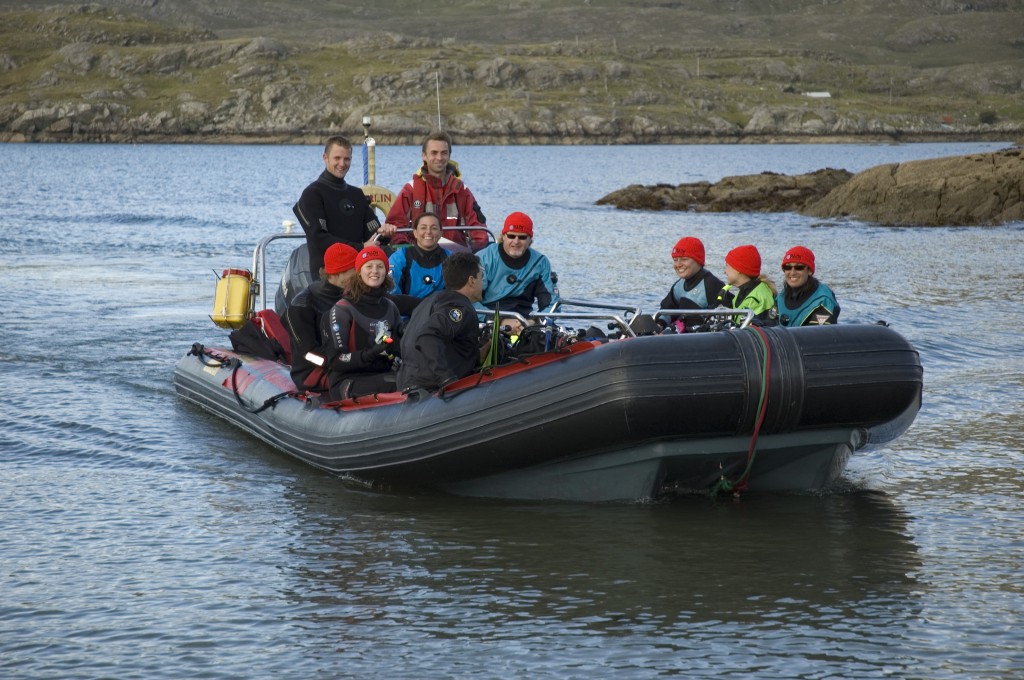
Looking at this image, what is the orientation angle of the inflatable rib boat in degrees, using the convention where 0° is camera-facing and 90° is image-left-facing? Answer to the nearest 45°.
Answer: approximately 315°

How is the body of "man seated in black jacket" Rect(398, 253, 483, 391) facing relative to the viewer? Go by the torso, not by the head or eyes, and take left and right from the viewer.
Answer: facing away from the viewer and to the right of the viewer

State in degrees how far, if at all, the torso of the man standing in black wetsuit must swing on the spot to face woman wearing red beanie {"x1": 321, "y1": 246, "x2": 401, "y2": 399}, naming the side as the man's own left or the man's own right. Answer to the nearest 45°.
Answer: approximately 45° to the man's own right

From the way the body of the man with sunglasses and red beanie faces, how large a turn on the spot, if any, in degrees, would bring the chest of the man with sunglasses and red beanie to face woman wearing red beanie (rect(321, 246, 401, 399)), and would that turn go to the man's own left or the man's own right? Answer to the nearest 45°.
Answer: approximately 45° to the man's own right

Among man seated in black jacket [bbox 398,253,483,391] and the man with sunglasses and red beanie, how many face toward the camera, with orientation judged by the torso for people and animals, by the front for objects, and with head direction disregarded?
1

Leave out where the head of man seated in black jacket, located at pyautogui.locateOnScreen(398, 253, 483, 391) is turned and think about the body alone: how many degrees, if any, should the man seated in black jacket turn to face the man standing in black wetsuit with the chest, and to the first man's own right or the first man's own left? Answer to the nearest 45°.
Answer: approximately 45° to the first man's own left

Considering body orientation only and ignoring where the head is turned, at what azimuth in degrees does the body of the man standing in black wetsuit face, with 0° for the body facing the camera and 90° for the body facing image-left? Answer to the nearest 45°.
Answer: approximately 315°

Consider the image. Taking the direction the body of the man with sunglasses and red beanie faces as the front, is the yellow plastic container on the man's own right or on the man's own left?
on the man's own right

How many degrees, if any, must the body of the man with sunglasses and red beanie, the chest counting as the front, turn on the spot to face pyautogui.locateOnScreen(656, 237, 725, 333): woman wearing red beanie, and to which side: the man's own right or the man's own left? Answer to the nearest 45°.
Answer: approximately 90° to the man's own left

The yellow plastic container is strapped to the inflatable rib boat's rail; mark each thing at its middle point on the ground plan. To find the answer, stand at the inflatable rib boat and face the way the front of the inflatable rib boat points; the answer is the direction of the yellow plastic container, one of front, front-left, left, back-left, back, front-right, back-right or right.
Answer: back
